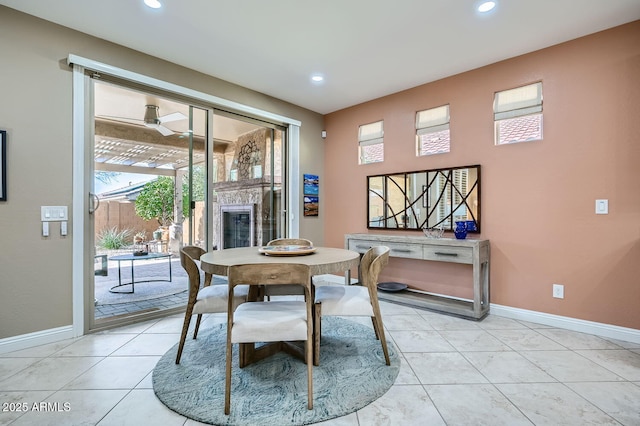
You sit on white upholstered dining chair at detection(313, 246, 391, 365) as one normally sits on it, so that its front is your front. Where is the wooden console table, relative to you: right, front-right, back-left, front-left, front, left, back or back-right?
back-right

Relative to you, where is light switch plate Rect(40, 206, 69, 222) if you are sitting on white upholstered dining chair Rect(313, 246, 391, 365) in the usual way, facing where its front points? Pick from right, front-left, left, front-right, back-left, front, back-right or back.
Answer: front

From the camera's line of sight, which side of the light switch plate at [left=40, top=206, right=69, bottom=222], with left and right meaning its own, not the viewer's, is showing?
front

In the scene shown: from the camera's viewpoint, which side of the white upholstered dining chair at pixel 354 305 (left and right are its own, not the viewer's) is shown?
left

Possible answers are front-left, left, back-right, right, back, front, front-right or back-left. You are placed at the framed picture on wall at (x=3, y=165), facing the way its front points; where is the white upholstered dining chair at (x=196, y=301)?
front-left

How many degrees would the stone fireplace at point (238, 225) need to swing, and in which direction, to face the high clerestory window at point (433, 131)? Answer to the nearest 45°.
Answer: approximately 90° to its left

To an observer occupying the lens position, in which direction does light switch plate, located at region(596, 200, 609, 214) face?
facing the viewer

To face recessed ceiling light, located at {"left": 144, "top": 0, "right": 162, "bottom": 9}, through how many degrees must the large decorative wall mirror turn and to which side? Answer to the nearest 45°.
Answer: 0° — it already faces it

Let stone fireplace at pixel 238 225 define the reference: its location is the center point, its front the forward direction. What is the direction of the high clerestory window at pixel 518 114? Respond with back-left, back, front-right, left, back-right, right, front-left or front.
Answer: left

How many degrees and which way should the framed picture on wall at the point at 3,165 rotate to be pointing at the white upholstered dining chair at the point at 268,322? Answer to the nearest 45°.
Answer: approximately 45° to its left

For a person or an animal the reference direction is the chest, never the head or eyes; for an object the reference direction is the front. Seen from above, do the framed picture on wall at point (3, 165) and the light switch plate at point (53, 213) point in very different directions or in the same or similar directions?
same or similar directions

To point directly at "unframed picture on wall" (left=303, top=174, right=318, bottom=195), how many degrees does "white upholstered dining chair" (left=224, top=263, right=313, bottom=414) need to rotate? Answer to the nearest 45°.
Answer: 0° — it already faces it

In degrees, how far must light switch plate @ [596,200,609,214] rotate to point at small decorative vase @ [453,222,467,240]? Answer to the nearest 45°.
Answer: approximately 90° to its right

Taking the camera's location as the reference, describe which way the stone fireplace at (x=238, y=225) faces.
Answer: facing the viewer and to the left of the viewer

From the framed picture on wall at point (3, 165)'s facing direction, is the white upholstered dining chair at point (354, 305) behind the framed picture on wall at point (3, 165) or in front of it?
in front

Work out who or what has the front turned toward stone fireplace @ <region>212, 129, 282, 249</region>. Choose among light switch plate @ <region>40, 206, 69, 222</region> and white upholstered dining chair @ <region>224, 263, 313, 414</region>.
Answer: the white upholstered dining chair

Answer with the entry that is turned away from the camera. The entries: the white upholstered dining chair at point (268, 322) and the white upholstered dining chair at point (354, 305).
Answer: the white upholstered dining chair at point (268, 322)

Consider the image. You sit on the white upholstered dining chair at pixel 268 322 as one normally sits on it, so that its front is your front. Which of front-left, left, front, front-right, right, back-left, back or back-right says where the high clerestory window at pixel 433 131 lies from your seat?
front-right

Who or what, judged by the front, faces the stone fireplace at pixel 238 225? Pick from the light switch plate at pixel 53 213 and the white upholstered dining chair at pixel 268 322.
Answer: the white upholstered dining chair

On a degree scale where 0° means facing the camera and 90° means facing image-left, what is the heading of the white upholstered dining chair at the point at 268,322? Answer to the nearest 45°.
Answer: approximately 180°
